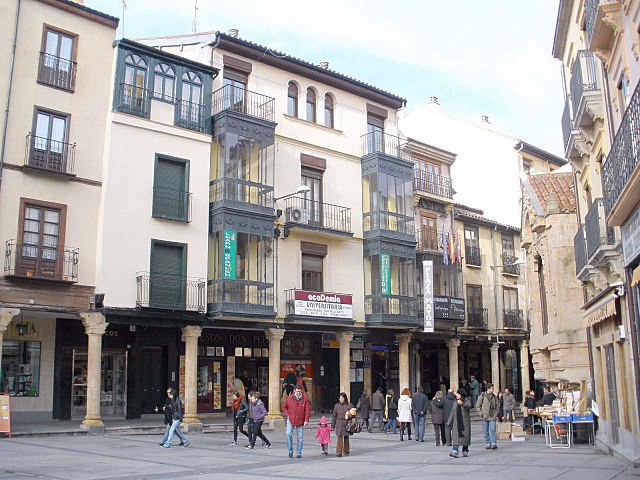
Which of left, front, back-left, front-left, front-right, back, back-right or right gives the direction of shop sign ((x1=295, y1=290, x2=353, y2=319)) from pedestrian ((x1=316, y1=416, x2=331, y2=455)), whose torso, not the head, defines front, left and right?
back

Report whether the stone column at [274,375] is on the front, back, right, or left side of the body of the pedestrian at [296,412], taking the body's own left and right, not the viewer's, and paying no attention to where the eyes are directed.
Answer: back

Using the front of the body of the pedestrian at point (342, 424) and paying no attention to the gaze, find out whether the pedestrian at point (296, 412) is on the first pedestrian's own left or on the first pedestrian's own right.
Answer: on the first pedestrian's own right

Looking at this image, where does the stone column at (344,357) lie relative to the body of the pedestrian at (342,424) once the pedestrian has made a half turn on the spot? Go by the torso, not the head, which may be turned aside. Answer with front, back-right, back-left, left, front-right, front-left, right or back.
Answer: front

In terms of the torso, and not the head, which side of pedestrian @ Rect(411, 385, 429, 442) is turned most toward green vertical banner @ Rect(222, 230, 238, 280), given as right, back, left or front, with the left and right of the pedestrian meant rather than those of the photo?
left

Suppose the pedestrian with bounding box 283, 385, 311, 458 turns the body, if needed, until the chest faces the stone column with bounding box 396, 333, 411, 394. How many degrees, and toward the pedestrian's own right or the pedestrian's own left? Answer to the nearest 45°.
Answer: approximately 180°

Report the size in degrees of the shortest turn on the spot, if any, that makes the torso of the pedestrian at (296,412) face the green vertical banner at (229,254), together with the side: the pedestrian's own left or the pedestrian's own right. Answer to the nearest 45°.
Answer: approximately 180°

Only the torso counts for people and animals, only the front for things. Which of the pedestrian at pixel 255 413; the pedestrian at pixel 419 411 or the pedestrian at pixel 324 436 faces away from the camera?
the pedestrian at pixel 419 411

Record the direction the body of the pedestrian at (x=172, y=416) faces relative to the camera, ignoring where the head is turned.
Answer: to the viewer's left
